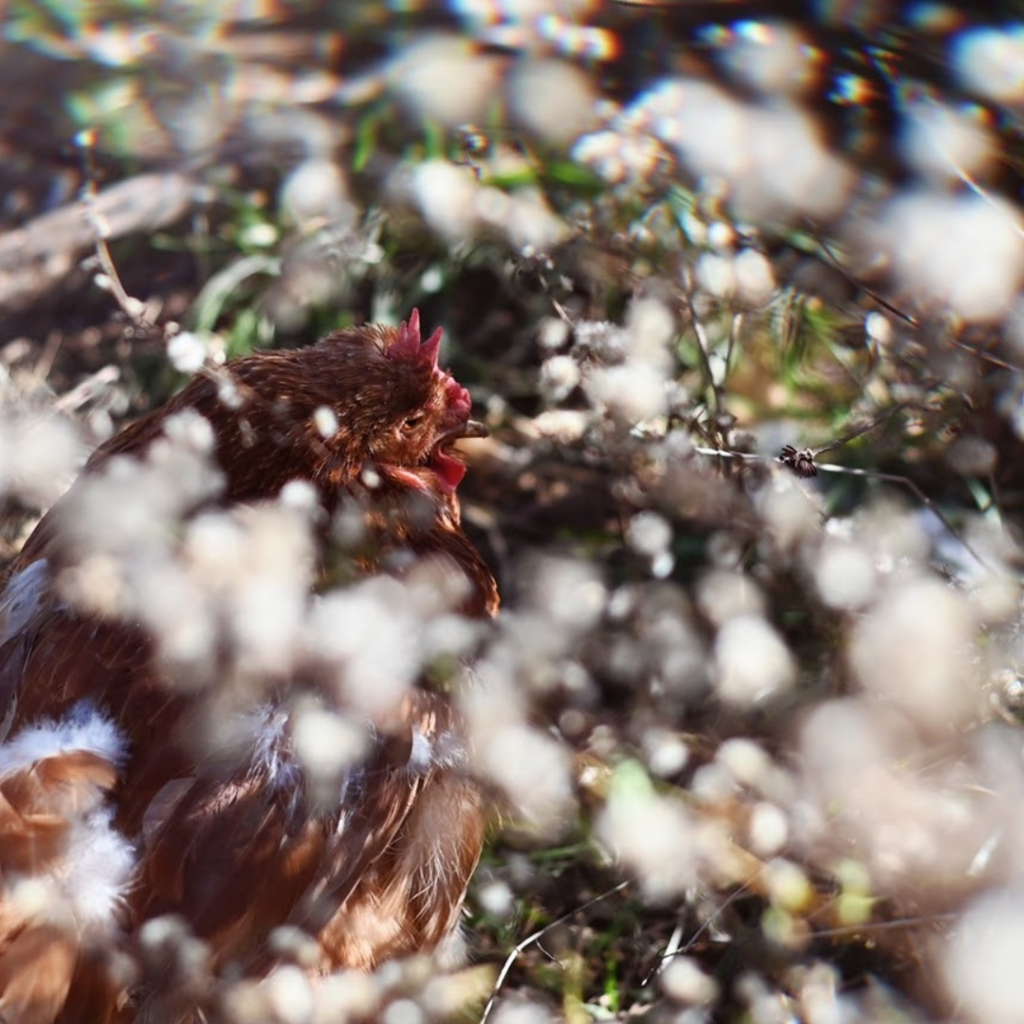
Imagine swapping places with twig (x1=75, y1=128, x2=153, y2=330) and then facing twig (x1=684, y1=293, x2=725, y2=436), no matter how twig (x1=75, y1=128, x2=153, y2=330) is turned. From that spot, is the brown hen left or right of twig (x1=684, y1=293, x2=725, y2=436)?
right

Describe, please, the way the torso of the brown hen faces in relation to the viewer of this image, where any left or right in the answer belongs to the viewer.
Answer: facing to the right of the viewer

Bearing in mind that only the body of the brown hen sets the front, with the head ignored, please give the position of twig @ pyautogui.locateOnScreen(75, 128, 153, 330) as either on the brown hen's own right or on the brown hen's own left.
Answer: on the brown hen's own left
